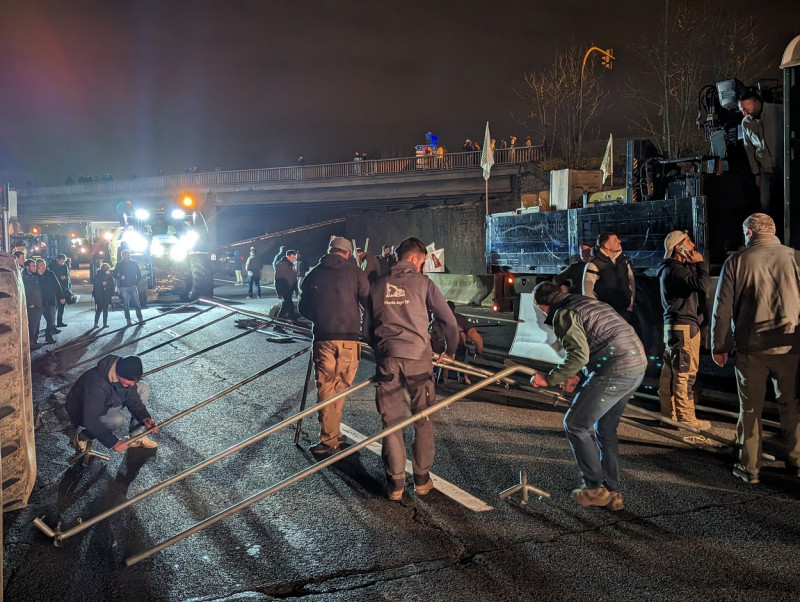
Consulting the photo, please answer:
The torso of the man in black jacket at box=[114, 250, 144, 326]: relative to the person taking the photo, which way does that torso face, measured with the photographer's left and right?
facing the viewer

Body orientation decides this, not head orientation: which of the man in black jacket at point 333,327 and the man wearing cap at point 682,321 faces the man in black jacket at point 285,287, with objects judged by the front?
the man in black jacket at point 333,327

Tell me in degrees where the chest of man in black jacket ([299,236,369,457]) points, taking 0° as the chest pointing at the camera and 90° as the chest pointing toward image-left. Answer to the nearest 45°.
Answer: approximately 180°

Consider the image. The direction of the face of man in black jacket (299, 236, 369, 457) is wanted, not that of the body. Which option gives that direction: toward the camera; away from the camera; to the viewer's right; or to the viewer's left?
away from the camera

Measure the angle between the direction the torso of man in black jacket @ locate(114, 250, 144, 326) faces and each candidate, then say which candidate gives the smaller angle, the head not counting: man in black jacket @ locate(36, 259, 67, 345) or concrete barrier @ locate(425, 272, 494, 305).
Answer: the man in black jacket

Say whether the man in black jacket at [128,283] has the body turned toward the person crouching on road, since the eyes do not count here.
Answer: yes

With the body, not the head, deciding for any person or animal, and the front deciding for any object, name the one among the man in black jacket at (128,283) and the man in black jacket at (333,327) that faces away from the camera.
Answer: the man in black jacket at (333,327)

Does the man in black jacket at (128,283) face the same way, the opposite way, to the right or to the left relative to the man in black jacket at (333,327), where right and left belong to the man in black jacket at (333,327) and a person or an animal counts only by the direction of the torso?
the opposite way

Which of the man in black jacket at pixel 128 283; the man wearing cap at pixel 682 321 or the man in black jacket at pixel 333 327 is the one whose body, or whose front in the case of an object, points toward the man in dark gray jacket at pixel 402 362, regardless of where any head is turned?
the man in black jacket at pixel 128 283

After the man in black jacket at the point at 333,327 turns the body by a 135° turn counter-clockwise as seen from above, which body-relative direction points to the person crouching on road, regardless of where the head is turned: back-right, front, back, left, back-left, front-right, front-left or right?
front-right

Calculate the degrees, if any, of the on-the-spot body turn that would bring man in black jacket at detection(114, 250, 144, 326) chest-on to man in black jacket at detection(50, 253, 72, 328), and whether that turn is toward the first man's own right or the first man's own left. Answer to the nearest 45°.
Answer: approximately 135° to the first man's own right

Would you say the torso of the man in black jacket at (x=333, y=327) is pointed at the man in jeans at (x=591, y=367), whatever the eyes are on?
no

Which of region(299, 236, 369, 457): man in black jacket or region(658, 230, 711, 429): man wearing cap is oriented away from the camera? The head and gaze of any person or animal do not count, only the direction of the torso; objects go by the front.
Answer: the man in black jacket
